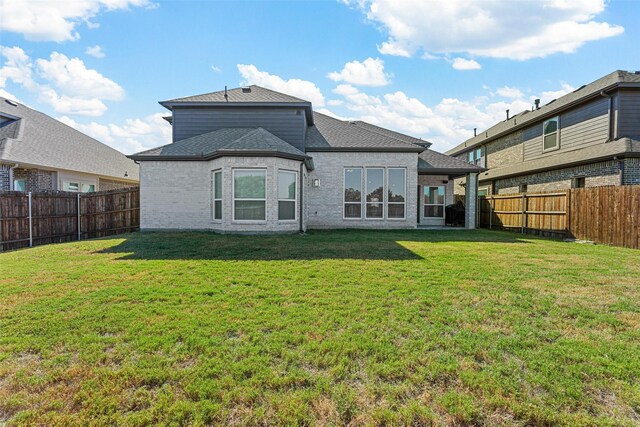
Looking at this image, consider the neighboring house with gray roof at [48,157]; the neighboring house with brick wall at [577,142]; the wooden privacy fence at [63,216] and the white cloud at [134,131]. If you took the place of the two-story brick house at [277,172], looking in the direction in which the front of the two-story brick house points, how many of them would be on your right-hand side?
1

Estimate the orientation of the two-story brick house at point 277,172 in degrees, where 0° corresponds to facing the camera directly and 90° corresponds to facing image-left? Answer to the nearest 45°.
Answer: approximately 180°

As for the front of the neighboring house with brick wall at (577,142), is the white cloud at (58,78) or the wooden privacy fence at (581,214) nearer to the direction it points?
the white cloud

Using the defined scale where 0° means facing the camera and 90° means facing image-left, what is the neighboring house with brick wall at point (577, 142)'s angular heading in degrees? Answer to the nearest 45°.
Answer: approximately 135°

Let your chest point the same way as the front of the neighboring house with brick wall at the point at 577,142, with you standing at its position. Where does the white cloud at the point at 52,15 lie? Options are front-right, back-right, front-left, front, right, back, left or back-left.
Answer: left

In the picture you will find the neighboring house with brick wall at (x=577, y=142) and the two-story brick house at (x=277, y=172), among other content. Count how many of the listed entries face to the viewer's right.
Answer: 0

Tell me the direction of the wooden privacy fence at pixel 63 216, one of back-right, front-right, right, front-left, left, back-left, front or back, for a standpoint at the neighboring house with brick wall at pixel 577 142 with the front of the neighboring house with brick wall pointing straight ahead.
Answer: left

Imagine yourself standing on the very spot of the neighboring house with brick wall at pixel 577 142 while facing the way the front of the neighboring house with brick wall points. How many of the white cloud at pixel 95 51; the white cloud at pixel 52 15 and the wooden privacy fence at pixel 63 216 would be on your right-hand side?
0

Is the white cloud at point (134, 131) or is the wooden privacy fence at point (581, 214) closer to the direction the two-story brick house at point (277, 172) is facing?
the white cloud

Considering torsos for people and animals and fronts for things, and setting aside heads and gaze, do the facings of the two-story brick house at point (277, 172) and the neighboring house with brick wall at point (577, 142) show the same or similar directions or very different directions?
same or similar directions
